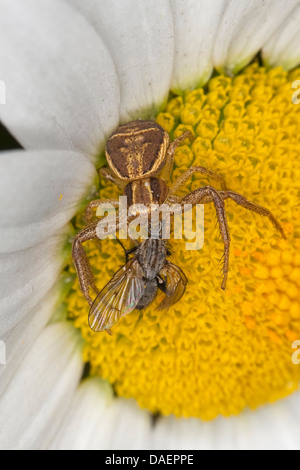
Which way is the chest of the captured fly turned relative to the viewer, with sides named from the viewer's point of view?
facing away from the viewer
